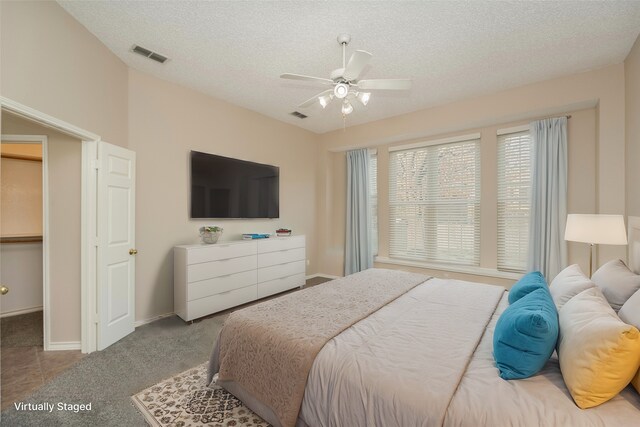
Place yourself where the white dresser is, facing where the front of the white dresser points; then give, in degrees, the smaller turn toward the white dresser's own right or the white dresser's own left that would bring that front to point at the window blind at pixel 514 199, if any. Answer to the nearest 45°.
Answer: approximately 45° to the white dresser's own left

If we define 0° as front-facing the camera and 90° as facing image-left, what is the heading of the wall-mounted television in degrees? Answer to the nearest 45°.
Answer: approximately 315°

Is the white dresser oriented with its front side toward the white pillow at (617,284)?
yes

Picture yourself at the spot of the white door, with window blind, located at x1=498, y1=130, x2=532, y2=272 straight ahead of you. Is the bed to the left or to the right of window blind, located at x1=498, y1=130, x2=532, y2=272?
right

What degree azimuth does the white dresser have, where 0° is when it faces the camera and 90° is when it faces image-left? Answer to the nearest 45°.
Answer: approximately 315°

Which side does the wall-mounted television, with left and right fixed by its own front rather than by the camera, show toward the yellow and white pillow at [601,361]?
front

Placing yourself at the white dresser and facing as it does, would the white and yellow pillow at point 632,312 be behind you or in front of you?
in front

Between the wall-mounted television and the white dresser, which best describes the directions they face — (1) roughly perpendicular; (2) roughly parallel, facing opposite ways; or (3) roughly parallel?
roughly parallel

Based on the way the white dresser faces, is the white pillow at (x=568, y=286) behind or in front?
in front

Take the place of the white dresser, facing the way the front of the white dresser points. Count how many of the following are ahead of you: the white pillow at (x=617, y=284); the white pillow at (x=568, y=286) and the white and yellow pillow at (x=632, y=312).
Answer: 3

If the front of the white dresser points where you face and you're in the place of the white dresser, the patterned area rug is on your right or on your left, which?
on your right

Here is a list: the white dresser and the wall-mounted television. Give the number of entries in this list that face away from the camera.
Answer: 0

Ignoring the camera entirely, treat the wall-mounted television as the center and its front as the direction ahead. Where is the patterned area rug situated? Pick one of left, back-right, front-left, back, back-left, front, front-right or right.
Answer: front-right

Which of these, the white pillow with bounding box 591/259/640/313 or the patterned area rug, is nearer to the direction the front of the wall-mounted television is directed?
the white pillow
